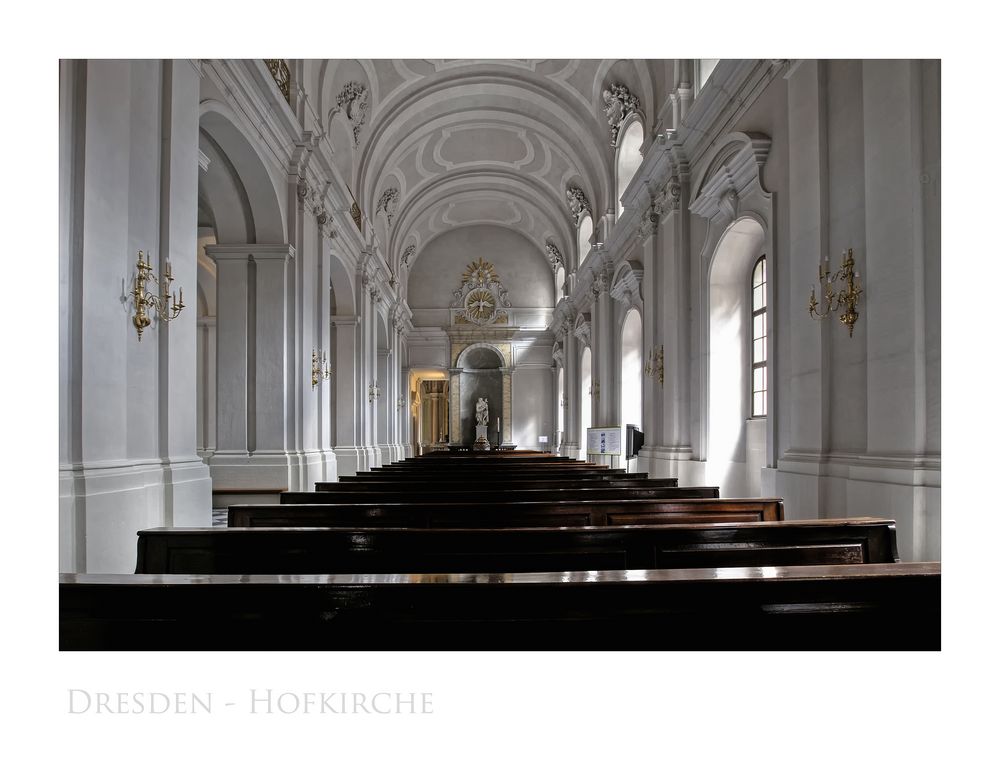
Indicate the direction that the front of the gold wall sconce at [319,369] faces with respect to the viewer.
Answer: facing to the right of the viewer

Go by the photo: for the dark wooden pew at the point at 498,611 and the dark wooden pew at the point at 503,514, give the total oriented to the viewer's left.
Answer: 0

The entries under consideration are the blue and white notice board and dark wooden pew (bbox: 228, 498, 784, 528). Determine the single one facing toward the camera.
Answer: the blue and white notice board

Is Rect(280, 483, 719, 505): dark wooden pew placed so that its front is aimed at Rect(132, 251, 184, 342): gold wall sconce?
no

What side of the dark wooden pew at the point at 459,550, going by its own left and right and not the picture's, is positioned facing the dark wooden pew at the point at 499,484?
front

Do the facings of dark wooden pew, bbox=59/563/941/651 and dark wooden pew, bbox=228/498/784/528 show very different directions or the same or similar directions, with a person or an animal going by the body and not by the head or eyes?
same or similar directions

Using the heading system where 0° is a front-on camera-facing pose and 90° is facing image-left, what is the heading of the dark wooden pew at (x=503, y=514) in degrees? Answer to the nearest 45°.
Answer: approximately 180°

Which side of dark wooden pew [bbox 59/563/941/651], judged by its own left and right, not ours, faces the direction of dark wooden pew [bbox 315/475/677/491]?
front

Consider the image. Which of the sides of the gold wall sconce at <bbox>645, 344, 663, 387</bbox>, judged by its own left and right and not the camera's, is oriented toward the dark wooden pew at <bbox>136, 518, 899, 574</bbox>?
left

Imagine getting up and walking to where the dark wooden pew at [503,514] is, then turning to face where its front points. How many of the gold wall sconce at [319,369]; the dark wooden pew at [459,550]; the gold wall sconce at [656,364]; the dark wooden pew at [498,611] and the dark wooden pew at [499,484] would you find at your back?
2

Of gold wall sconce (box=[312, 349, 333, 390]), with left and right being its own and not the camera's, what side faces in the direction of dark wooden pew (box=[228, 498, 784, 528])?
right

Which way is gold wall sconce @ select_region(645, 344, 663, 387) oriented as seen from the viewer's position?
to the viewer's left

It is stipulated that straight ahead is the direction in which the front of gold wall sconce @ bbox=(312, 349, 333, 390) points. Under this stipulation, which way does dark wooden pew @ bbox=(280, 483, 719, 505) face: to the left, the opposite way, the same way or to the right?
to the left

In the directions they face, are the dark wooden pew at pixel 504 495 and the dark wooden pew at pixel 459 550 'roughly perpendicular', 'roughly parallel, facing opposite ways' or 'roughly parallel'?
roughly parallel

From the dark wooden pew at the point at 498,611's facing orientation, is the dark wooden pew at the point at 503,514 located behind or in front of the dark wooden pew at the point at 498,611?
in front

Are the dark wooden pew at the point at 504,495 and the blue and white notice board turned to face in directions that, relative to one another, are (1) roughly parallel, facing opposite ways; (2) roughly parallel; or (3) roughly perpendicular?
roughly parallel, facing opposite ways

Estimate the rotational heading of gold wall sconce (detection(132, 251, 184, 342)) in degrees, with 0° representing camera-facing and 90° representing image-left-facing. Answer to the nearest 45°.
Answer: approximately 270°

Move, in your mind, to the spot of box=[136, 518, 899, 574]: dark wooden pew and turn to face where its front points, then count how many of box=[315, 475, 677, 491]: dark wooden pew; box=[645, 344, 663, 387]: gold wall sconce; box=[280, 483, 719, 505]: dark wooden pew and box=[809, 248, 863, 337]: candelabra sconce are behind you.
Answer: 0
